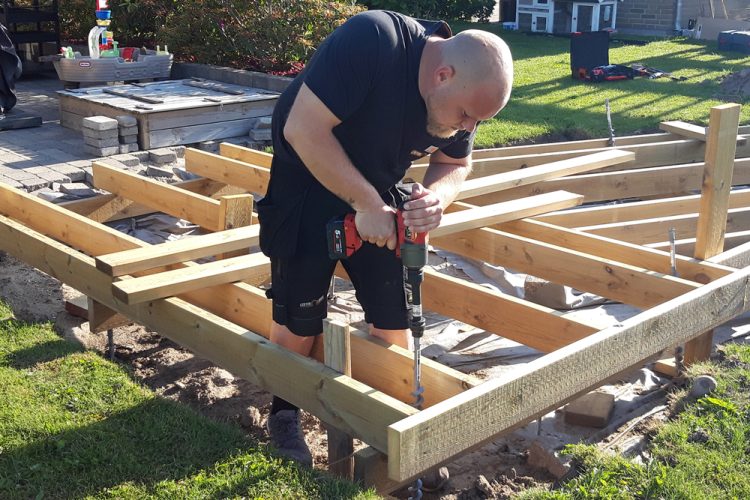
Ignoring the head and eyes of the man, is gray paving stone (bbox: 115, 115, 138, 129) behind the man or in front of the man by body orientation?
behind

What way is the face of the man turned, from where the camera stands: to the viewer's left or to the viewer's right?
to the viewer's right

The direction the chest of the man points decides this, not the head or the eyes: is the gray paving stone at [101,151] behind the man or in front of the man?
behind

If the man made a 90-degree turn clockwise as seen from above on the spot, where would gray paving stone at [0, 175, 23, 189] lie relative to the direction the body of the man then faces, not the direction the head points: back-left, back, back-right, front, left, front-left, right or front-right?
right

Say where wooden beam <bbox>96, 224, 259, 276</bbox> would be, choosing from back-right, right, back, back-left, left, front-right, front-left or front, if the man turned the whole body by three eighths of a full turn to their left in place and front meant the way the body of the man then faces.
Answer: front-left

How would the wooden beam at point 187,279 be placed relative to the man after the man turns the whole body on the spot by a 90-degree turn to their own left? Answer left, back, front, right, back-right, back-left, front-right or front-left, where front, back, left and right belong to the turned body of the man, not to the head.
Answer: left

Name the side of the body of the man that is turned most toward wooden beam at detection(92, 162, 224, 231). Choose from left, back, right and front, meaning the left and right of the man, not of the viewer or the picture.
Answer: back

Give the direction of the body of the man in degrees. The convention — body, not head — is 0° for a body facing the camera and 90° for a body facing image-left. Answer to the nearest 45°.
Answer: approximately 315°

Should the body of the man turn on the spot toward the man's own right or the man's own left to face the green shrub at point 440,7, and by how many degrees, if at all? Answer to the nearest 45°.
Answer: approximately 135° to the man's own left

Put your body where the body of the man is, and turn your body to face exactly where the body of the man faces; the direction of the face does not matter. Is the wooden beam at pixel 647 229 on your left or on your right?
on your left

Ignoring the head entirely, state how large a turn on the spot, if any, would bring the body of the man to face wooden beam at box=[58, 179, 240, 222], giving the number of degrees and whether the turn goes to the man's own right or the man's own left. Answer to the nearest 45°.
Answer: approximately 180°

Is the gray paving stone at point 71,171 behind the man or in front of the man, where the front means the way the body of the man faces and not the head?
behind

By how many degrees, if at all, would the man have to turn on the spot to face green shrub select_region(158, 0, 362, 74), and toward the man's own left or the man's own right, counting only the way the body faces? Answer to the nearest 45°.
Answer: approximately 135° to the man's own left

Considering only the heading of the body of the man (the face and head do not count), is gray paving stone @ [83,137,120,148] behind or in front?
behind

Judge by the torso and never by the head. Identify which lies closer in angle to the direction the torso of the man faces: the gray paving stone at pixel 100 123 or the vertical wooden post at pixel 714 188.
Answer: the vertical wooden post
